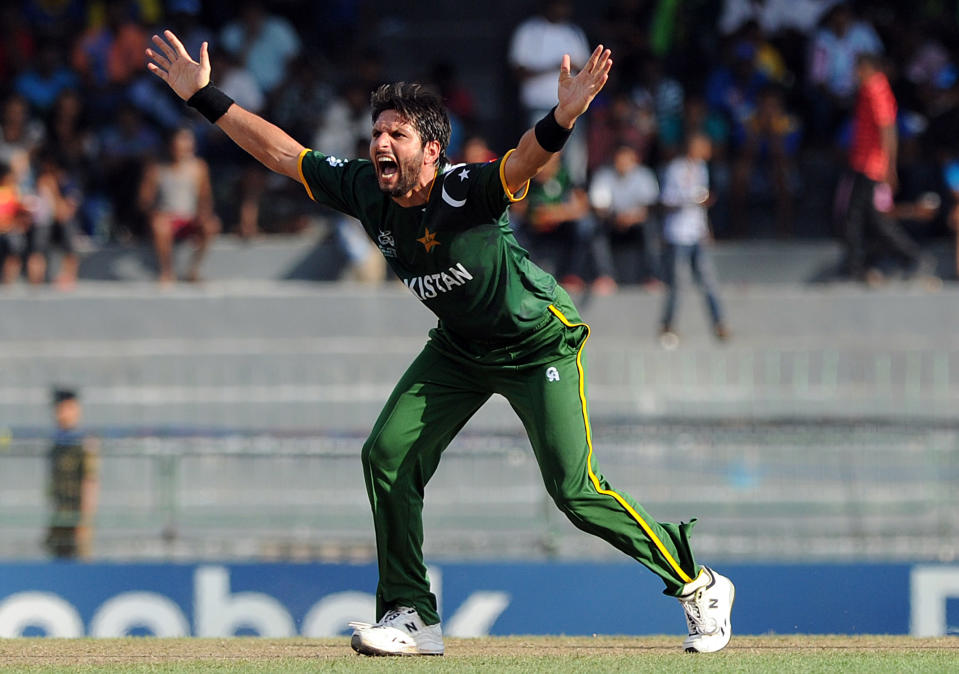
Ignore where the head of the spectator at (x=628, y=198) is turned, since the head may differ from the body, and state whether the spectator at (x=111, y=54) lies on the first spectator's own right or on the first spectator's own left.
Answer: on the first spectator's own right

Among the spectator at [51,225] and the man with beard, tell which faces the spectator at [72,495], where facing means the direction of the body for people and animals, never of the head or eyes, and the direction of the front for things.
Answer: the spectator at [51,225]

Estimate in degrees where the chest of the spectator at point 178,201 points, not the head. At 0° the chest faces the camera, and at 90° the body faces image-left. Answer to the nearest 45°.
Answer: approximately 0°

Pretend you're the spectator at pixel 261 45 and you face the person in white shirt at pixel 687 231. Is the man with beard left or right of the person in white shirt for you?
right

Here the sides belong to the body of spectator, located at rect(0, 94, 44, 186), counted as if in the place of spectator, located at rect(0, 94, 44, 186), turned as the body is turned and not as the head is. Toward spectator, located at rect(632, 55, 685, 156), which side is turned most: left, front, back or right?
left

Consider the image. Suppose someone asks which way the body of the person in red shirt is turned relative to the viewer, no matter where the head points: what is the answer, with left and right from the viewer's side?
facing to the left of the viewer

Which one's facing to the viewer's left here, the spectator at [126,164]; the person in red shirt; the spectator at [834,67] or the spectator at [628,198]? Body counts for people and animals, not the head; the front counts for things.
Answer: the person in red shirt

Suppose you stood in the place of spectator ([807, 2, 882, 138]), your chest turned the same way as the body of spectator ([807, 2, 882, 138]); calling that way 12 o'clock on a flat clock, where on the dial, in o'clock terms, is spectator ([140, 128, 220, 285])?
spectator ([140, 128, 220, 285]) is roughly at 2 o'clock from spectator ([807, 2, 882, 138]).
